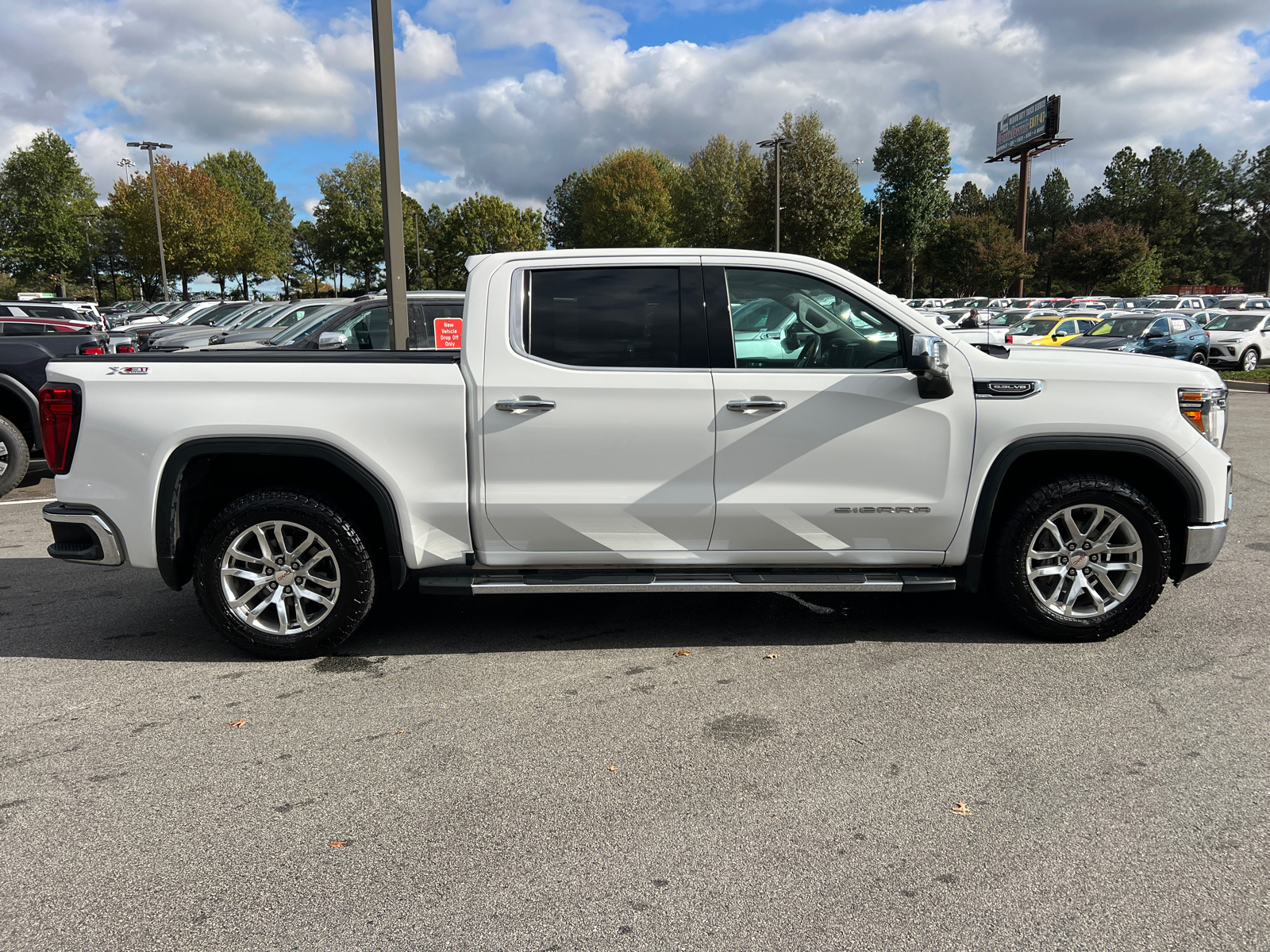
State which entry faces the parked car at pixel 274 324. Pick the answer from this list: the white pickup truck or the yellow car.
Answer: the yellow car

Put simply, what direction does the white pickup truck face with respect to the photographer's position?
facing to the right of the viewer

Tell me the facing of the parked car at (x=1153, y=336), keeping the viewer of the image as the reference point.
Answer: facing the viewer and to the left of the viewer

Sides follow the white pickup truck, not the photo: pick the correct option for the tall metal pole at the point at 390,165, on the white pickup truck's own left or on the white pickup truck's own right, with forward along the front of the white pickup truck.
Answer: on the white pickup truck's own left

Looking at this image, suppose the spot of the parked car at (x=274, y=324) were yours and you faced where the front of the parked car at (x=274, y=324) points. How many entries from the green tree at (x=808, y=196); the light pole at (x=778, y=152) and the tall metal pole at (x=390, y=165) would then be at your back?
2

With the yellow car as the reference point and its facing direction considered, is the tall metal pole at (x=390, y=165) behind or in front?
in front

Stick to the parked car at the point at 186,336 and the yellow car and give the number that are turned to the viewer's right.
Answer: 0

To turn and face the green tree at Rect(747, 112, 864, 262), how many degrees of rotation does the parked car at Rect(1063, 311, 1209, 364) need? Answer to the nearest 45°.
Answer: approximately 90° to its right

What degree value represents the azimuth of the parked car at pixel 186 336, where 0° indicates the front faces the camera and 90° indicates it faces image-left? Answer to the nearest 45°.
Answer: approximately 45°

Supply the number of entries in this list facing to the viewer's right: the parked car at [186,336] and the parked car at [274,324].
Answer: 0

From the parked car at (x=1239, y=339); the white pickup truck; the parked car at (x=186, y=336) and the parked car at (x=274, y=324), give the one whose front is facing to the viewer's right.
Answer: the white pickup truck

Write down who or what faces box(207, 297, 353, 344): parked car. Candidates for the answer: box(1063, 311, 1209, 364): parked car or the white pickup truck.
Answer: box(1063, 311, 1209, 364): parked car

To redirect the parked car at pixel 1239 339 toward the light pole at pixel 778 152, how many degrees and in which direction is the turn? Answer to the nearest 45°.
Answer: approximately 90° to its right

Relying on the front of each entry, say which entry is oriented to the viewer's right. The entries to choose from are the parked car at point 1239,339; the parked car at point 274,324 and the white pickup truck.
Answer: the white pickup truck

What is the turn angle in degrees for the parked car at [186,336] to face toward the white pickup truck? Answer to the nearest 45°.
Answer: approximately 45° to its left
